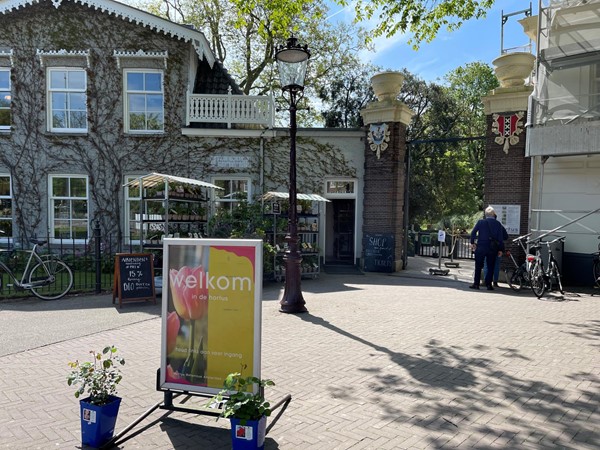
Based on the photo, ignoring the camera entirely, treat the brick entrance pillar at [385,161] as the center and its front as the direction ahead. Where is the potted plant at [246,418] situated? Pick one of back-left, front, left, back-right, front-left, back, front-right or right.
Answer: front

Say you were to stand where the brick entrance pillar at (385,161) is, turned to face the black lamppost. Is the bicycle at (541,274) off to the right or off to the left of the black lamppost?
left

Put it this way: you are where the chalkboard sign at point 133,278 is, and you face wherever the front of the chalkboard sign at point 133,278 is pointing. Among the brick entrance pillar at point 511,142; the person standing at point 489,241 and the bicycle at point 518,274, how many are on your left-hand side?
3

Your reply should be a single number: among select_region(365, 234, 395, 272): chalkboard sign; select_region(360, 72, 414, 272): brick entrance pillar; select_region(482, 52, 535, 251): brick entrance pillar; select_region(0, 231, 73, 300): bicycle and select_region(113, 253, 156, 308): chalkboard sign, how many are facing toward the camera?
4

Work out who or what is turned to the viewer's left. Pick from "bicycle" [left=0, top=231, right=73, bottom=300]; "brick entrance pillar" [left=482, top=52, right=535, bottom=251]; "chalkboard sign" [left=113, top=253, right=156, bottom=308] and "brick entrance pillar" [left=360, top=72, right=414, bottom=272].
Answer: the bicycle

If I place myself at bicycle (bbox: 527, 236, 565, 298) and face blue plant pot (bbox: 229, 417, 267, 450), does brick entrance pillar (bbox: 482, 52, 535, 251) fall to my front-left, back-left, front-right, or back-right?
back-right

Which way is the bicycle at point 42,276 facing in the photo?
to the viewer's left

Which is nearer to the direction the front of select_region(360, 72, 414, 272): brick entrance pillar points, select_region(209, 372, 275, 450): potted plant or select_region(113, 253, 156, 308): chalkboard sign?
the potted plant

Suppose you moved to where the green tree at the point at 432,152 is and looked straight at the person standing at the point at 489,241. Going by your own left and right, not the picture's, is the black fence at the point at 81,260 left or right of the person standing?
right

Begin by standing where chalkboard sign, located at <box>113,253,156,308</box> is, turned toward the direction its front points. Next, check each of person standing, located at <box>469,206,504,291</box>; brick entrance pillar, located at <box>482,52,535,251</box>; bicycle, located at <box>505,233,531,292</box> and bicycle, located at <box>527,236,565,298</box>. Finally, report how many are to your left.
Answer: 4

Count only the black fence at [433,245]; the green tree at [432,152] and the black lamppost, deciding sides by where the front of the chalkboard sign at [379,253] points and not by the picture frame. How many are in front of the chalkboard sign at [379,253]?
1

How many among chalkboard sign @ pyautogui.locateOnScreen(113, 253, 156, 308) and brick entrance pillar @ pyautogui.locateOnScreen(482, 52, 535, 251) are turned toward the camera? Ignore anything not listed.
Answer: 2

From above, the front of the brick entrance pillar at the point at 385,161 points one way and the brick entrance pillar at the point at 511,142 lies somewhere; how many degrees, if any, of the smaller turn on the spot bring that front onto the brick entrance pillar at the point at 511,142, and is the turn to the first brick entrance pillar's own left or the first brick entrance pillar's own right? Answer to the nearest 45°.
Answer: approximately 45° to the first brick entrance pillar's own left

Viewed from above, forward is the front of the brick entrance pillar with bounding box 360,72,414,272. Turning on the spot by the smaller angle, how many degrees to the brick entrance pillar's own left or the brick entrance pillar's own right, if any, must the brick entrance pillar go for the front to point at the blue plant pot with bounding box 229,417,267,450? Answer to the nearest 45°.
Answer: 0° — it already faces it

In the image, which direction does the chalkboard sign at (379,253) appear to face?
toward the camera

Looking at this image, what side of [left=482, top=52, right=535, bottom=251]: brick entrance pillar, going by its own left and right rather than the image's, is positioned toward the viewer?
front

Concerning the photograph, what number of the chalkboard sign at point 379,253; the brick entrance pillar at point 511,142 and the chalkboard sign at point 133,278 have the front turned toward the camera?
3

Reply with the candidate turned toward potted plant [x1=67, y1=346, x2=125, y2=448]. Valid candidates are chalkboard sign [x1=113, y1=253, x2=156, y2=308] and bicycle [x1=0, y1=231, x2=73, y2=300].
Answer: the chalkboard sign
